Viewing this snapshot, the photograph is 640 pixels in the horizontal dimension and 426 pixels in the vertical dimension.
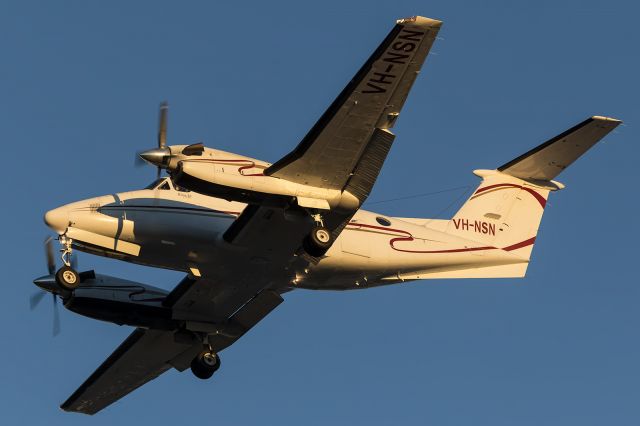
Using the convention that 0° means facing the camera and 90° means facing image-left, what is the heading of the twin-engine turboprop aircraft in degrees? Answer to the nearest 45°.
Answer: approximately 45°
